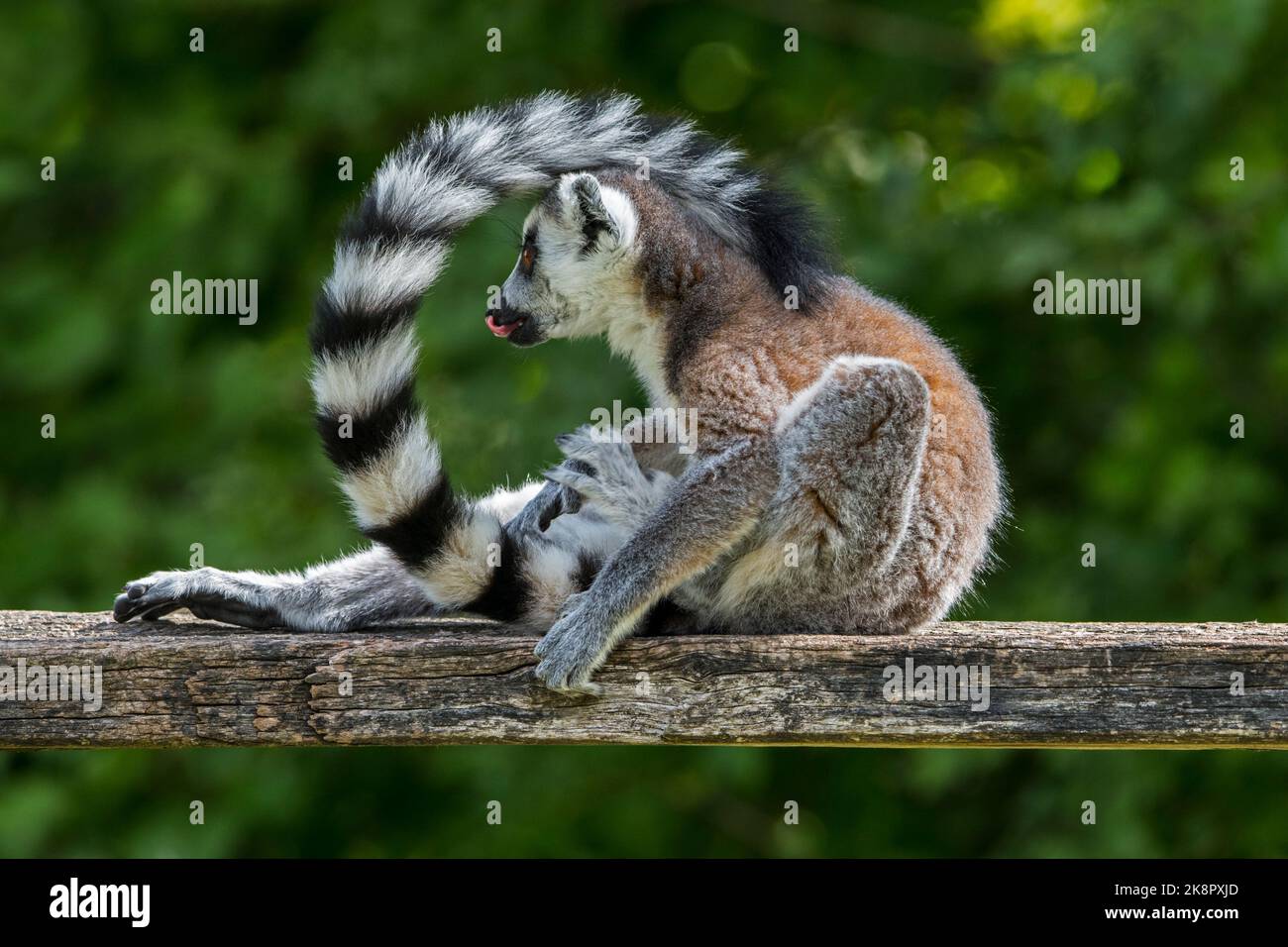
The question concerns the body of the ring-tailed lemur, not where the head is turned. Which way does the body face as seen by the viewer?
to the viewer's left
